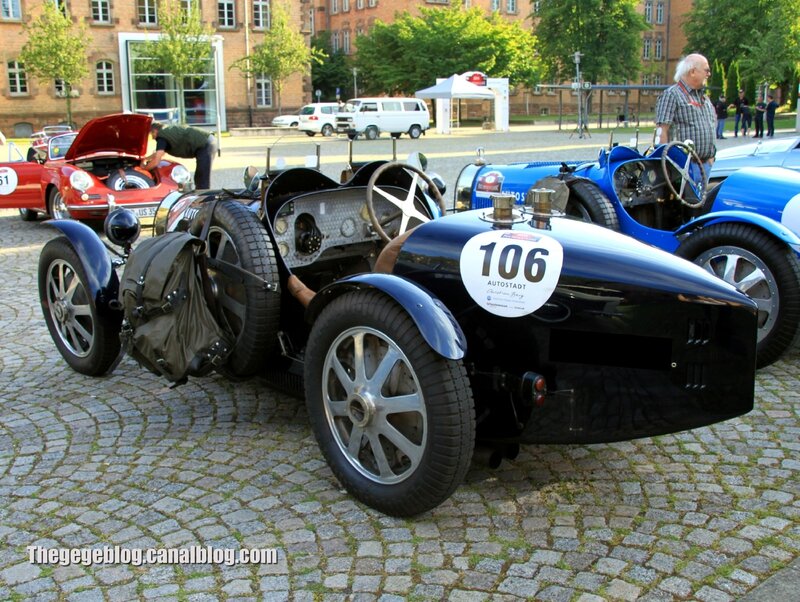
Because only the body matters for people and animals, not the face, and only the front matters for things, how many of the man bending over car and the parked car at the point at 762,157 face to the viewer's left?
2

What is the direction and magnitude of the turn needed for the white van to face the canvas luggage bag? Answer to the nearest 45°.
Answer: approximately 45° to its left

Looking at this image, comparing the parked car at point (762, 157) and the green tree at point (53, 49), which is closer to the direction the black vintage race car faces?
the green tree

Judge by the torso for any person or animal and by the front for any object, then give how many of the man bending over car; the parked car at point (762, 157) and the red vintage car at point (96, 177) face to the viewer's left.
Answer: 2

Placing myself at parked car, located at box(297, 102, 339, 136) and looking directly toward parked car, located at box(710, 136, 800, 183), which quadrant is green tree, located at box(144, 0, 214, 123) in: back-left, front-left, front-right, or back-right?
back-right

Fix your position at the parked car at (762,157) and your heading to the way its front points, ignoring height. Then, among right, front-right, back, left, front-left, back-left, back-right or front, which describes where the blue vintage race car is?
left

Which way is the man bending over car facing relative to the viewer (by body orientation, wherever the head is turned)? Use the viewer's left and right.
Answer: facing to the left of the viewer

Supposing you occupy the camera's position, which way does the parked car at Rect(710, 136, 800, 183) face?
facing to the left of the viewer

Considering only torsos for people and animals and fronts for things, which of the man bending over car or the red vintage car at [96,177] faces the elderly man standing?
the red vintage car

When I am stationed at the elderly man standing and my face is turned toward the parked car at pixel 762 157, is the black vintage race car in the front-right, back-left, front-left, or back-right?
back-right

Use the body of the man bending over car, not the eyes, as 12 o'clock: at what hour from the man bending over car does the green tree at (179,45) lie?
The green tree is roughly at 3 o'clock from the man bending over car.

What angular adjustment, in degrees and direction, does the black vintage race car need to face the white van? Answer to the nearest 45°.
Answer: approximately 45° to its right
